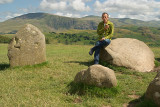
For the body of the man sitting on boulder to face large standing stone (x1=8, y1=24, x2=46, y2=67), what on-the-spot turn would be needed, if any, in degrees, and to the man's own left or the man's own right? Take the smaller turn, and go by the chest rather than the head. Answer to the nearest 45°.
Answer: approximately 45° to the man's own right

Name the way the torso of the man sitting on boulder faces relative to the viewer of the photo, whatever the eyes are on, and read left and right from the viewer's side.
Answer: facing the viewer and to the left of the viewer

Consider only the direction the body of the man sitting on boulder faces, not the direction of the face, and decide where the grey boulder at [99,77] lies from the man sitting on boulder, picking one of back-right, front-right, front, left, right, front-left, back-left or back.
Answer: front-left
